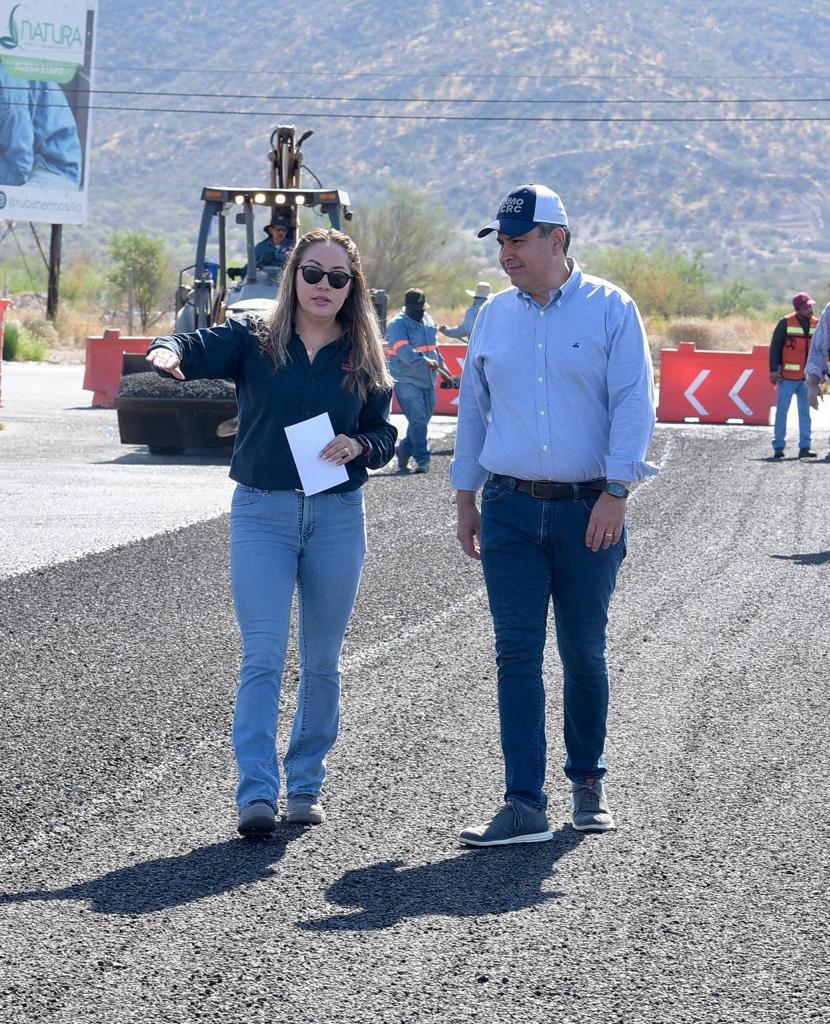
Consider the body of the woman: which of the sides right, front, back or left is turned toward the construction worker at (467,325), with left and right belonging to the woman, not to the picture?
back

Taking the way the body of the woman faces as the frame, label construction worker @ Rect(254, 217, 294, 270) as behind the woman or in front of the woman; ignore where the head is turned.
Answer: behind

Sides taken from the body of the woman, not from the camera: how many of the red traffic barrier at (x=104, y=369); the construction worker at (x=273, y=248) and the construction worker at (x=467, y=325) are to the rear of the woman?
3

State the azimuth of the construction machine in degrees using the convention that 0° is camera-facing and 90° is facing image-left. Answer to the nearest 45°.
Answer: approximately 0°

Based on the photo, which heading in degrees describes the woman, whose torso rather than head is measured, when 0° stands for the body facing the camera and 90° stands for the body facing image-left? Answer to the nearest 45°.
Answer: approximately 0°

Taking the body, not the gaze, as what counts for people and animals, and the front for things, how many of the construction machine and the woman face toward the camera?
2

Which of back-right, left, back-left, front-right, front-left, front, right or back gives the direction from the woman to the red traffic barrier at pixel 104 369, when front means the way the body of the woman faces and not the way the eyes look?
back

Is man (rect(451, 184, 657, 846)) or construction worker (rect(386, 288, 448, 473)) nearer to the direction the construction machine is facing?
the man

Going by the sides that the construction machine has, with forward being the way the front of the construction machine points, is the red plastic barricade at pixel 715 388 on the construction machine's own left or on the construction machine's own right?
on the construction machine's own left

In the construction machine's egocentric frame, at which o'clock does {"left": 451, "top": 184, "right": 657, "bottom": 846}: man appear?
The man is roughly at 12 o'clock from the construction machine.

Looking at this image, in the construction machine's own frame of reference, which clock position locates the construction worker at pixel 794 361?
The construction worker is roughly at 9 o'clock from the construction machine.
